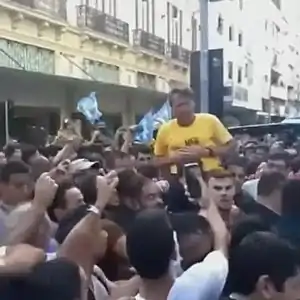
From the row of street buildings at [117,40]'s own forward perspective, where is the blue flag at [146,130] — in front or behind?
in front

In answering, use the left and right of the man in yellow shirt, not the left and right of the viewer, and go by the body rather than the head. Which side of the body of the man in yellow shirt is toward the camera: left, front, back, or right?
front

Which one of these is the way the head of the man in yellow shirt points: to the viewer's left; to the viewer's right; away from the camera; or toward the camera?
toward the camera

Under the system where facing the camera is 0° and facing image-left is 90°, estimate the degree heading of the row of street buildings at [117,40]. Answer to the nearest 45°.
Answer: approximately 315°

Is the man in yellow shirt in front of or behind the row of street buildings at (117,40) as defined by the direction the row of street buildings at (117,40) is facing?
in front

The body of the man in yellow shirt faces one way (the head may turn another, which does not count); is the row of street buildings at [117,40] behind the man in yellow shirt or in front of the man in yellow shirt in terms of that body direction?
behind
